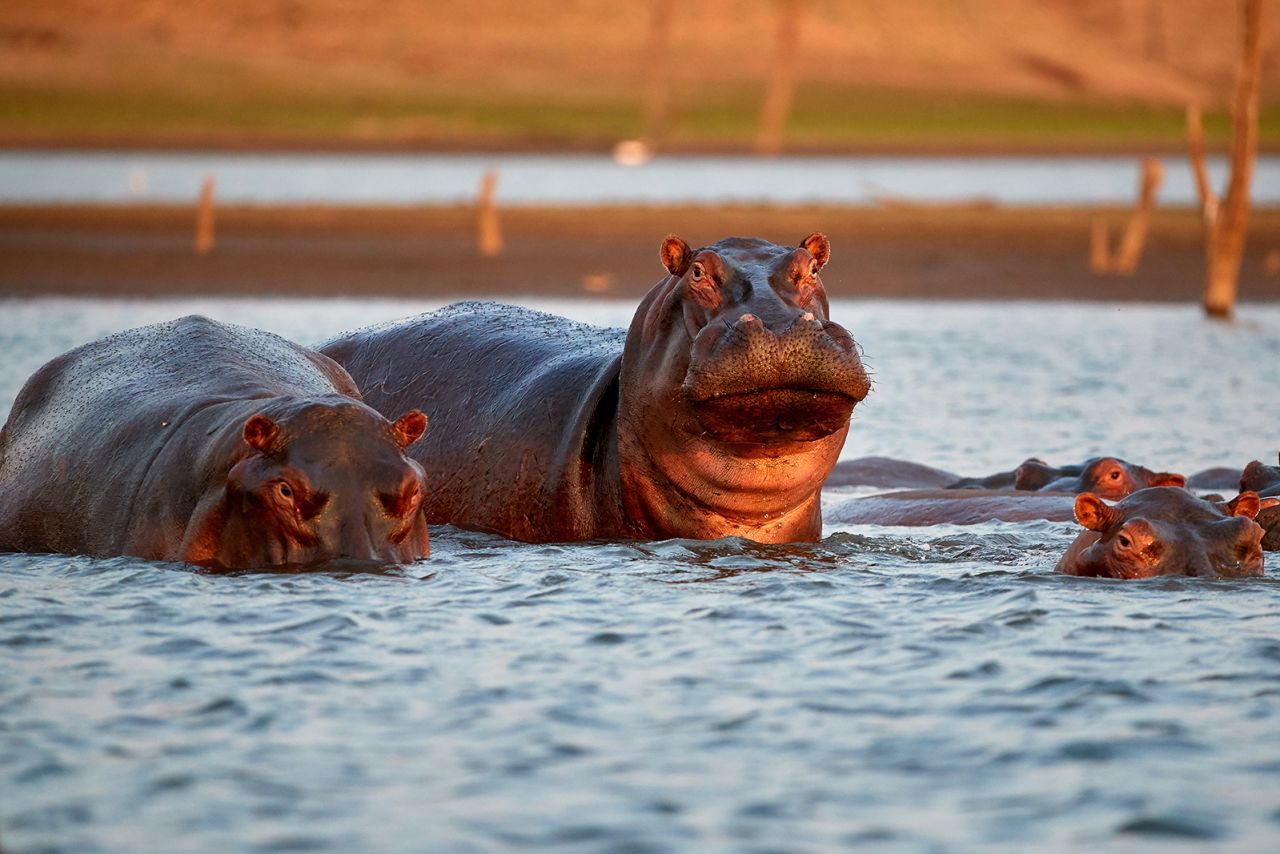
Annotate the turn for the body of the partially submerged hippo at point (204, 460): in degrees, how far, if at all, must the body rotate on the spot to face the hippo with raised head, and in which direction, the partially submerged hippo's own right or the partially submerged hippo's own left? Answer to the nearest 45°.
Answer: approximately 45° to the partially submerged hippo's own left

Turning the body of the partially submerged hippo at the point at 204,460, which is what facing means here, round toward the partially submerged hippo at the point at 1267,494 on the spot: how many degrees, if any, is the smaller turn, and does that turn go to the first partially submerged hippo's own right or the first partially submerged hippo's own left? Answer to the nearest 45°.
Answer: approximately 45° to the first partially submerged hippo's own left

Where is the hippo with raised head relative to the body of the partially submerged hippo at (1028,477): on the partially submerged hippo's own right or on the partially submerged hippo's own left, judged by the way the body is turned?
on the partially submerged hippo's own right

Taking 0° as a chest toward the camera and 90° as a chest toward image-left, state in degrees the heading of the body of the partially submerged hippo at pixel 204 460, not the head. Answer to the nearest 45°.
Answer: approximately 315°

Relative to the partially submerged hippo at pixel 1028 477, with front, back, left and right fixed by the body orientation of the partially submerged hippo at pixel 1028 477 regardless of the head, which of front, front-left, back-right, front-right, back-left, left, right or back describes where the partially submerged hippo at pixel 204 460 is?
back-right

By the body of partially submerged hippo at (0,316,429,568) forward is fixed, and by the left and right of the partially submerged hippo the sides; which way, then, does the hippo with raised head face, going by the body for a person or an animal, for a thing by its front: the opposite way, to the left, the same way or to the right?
the same way

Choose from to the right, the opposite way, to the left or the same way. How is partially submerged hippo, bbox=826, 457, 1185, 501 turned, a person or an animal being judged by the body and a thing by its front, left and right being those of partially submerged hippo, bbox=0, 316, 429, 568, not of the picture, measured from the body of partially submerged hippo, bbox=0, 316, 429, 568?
the same way

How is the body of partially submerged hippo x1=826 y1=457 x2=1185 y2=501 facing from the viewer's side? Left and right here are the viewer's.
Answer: facing to the right of the viewer

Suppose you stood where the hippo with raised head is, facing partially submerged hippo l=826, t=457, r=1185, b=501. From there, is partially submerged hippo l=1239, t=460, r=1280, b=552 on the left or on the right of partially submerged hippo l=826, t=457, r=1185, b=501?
right
